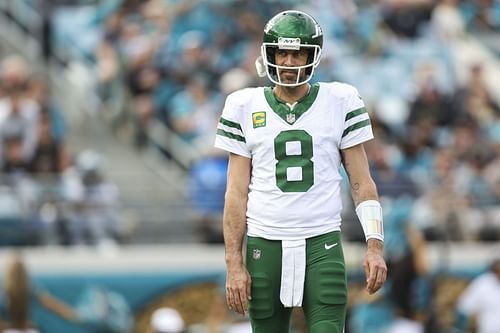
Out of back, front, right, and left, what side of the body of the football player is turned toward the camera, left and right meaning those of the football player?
front

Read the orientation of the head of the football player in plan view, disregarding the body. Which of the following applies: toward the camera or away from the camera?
toward the camera
